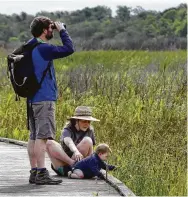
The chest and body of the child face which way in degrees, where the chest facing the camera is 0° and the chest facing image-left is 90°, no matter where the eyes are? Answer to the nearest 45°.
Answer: approximately 270°

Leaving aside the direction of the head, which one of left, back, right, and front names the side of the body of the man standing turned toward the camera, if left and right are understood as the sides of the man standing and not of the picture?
right

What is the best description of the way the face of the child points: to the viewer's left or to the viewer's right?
to the viewer's right

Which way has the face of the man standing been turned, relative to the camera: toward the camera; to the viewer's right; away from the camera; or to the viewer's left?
to the viewer's right

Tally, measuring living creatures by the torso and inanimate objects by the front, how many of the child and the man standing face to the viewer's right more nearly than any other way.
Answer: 2
